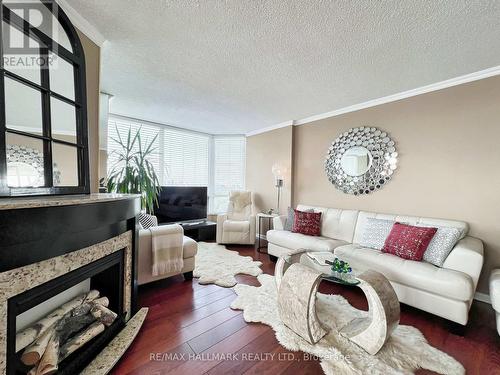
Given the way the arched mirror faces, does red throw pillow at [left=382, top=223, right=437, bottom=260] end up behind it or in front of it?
in front

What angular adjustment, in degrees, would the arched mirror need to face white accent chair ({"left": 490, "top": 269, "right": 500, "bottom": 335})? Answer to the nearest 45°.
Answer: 0° — it already faces it

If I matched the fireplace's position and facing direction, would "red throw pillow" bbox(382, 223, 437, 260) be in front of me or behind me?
in front

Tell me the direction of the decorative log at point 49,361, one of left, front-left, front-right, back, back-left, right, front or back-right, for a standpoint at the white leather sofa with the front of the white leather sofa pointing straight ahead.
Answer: front

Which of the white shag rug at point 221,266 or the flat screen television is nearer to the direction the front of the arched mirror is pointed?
the white shag rug

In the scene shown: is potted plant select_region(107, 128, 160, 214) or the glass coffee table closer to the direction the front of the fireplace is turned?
the glass coffee table

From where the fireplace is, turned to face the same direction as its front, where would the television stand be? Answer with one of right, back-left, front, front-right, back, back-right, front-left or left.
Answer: left

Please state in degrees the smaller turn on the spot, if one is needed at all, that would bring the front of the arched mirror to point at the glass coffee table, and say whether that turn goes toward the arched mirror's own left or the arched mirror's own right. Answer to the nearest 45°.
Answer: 0° — it already faces it

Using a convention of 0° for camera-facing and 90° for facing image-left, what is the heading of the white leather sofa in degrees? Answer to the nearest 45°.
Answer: approximately 45°

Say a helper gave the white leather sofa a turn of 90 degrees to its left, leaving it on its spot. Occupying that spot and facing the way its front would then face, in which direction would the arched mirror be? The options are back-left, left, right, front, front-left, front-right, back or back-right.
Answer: right

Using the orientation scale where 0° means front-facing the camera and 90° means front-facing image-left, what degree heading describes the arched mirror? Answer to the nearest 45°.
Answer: approximately 315°

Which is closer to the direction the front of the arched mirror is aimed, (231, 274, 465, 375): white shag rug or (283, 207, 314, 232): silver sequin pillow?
the white shag rug

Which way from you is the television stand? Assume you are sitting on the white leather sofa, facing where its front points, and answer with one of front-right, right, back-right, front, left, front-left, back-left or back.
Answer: front-right

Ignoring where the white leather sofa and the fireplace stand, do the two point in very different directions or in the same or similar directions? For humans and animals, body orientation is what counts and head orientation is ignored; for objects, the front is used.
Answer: very different directions

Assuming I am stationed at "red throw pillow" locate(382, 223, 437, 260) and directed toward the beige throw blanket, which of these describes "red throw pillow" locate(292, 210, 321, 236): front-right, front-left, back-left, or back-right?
front-right

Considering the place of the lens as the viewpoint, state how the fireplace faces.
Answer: facing the viewer and to the right of the viewer
